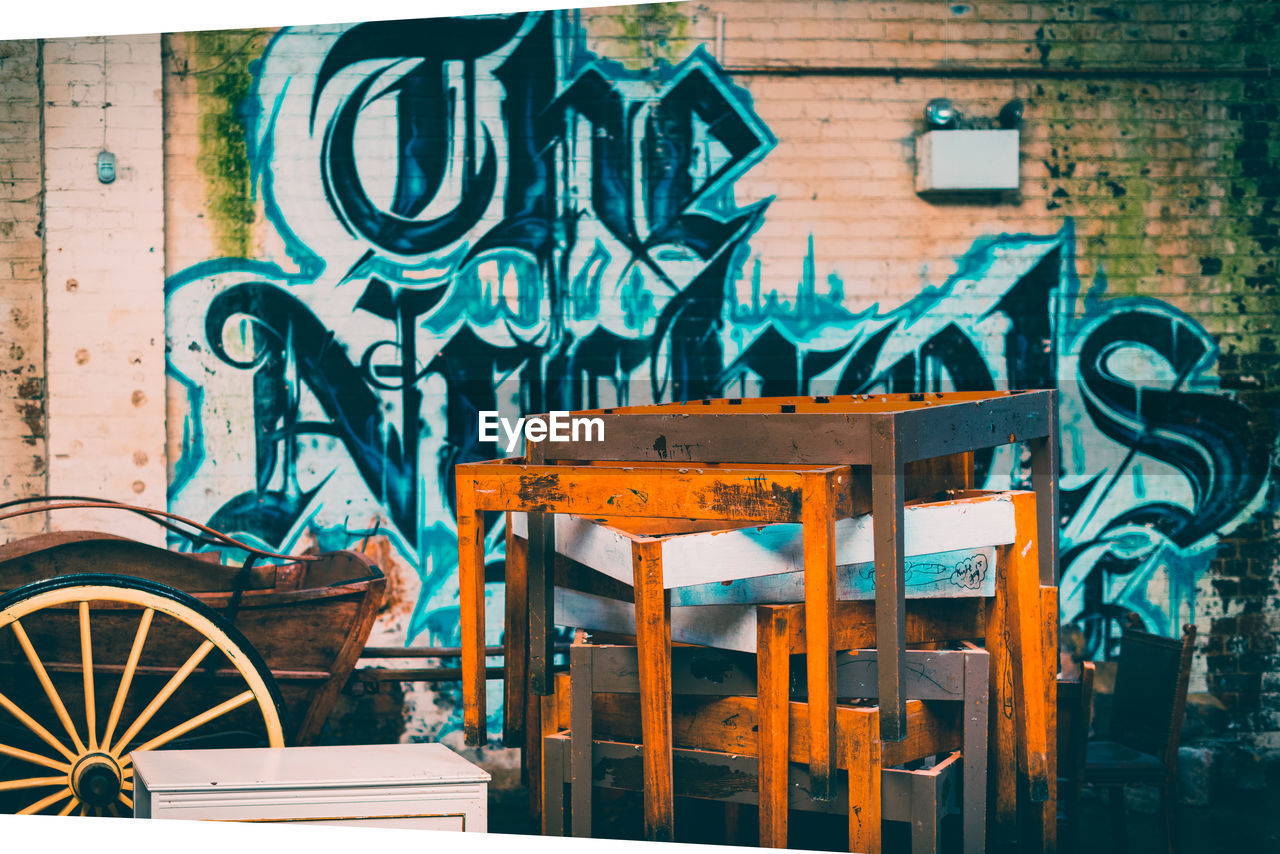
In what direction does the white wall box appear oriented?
toward the camera

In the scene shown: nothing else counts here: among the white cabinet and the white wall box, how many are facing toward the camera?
2

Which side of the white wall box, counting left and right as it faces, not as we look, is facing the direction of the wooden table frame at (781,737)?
front

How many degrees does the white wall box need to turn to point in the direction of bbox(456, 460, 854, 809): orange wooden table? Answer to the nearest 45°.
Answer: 0° — it already faces it

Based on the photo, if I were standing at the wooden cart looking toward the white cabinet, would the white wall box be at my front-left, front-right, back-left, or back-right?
front-left

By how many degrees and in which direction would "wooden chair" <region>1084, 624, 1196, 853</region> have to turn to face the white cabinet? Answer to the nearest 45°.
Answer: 0° — it already faces it

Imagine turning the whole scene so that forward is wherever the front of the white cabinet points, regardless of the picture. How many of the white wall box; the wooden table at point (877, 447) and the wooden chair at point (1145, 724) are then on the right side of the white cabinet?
0

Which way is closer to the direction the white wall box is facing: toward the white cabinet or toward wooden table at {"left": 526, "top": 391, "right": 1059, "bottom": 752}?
the wooden table

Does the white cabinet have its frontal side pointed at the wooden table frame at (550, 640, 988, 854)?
no

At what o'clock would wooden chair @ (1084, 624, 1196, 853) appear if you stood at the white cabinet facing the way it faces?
The wooden chair is roughly at 9 o'clock from the white cabinet.

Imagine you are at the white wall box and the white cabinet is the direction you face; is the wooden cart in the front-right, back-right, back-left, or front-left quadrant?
front-right

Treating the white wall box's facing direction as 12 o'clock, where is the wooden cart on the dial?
The wooden cart is roughly at 2 o'clock from the white wall box.

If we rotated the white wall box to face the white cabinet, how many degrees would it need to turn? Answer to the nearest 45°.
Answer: approximately 45° to its right

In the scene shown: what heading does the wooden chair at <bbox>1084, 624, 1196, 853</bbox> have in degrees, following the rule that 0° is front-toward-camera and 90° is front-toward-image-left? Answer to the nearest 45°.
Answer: approximately 45°

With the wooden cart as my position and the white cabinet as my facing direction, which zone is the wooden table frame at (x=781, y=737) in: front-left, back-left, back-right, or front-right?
front-left

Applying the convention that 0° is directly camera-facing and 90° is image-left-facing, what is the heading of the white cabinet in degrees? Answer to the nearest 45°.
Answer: approximately 0°

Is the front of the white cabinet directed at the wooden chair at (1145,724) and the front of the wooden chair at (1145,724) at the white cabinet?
no
